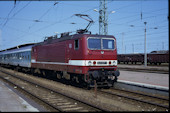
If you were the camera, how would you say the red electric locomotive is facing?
facing the viewer and to the right of the viewer
